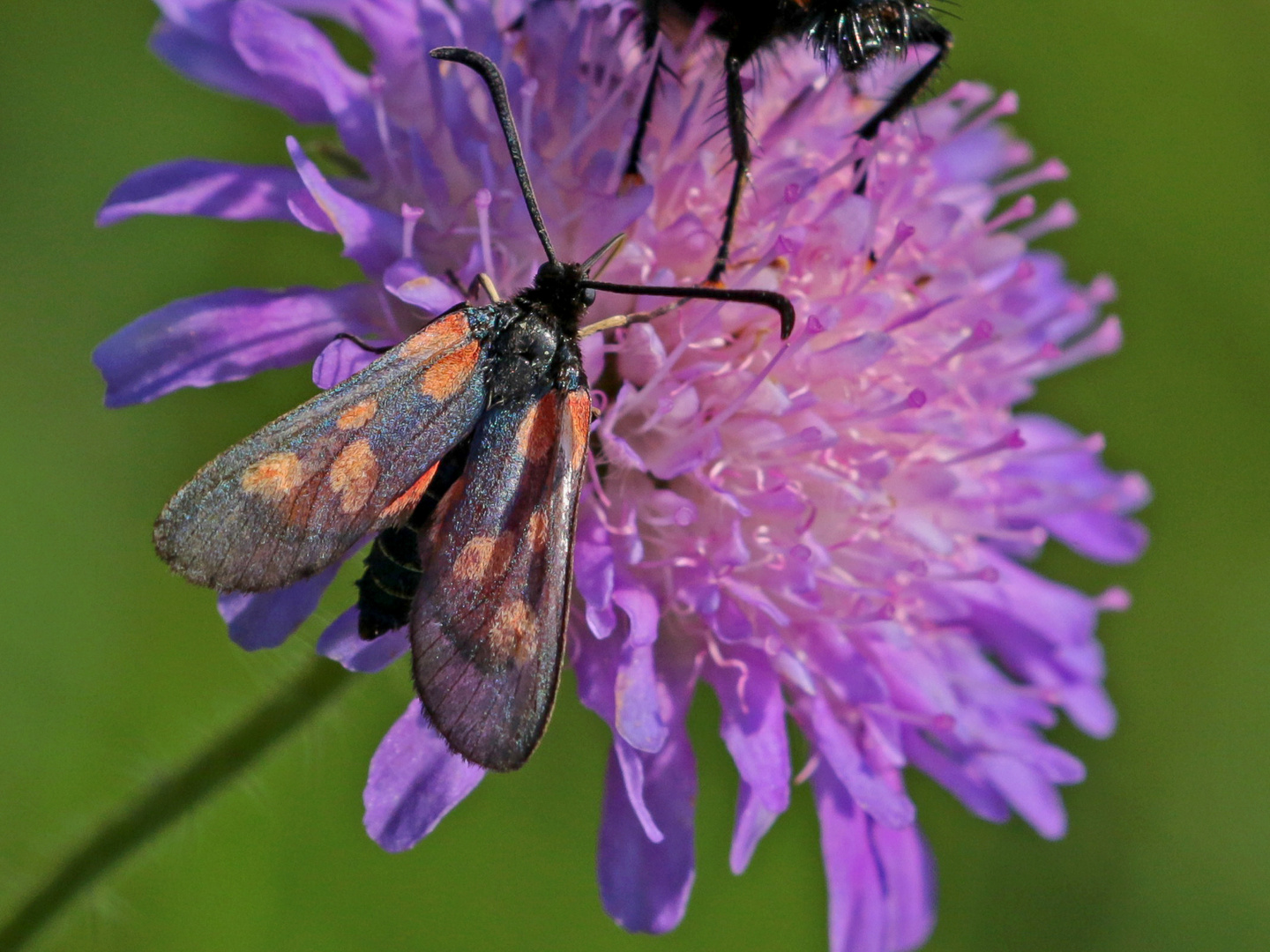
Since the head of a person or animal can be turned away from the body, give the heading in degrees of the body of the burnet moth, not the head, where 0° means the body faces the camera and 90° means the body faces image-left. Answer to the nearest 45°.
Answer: approximately 225°
